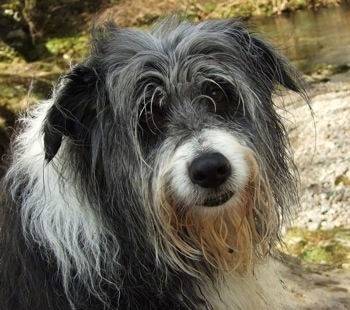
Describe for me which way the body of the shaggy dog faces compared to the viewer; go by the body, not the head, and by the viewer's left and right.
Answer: facing the viewer and to the right of the viewer
